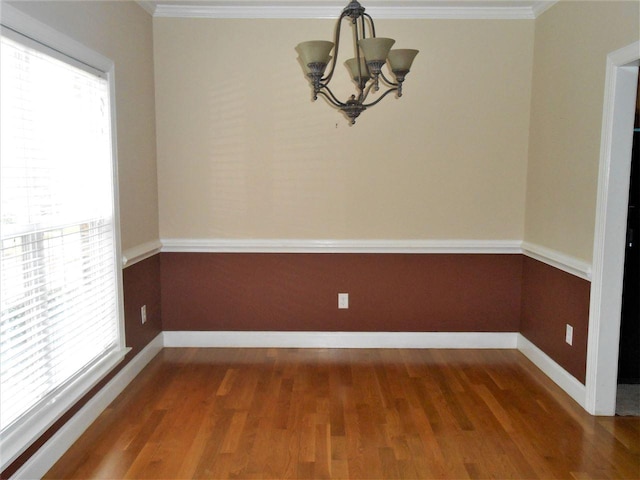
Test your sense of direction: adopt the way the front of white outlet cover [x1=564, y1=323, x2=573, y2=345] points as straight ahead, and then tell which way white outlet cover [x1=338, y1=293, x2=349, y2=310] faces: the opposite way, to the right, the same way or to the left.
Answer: to the left

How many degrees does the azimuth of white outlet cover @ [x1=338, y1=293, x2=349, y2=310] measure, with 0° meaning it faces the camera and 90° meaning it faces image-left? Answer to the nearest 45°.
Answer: approximately 0°

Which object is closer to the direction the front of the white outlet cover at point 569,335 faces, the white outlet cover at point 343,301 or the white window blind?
the white window blind

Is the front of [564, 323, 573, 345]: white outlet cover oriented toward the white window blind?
yes

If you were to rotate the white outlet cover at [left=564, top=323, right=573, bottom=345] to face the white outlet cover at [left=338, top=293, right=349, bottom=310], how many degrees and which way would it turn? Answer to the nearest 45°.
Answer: approximately 45° to its right

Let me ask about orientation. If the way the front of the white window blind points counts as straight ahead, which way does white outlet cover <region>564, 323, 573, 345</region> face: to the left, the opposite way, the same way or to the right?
the opposite way

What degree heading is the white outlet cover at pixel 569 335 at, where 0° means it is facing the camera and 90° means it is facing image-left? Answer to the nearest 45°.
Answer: approximately 45°

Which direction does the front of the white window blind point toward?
to the viewer's right

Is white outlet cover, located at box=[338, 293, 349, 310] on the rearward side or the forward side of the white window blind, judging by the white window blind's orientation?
on the forward side

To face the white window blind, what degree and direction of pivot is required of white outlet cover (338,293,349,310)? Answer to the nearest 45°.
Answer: approximately 45° to its right

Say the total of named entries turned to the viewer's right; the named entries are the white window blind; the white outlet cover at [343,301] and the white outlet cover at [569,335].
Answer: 1

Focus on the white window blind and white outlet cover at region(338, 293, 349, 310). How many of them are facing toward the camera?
1

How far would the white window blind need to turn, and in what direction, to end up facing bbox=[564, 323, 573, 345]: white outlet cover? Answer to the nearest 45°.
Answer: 0° — it already faces it
